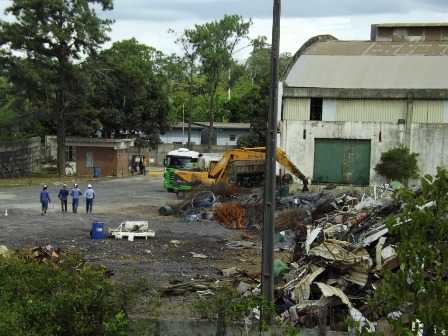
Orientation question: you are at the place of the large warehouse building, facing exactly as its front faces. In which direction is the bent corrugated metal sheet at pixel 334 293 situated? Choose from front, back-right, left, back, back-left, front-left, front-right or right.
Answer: front

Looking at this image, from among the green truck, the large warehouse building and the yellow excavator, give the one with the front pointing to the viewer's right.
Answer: the yellow excavator

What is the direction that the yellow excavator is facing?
to the viewer's right

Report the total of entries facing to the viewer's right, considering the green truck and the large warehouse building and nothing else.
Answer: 0

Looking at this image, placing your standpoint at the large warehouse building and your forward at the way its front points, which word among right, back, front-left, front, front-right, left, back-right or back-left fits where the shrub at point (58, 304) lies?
front

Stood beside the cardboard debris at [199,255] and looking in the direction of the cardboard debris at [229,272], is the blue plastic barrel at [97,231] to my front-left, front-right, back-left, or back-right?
back-right

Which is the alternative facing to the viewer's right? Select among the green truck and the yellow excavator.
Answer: the yellow excavator

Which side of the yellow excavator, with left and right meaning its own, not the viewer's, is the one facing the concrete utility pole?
right

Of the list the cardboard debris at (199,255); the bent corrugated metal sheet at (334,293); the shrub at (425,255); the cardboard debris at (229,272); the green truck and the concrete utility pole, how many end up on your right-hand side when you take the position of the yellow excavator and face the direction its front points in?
5

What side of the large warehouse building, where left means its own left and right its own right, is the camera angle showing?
front

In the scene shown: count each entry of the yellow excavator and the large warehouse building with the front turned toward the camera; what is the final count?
1

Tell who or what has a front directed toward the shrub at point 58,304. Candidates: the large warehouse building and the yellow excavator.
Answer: the large warehouse building

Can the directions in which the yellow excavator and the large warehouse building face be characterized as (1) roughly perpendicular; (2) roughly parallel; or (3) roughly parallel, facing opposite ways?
roughly perpendicular

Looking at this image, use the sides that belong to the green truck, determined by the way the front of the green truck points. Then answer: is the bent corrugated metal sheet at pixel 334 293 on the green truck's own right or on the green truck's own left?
on the green truck's own left

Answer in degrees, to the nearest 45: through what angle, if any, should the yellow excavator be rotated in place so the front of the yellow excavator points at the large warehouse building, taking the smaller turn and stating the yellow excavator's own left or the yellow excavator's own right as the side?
0° — it already faces it

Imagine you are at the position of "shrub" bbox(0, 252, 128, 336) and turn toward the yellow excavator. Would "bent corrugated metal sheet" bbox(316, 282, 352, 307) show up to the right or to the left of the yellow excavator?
right

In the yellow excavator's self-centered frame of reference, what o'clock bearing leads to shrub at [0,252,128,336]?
The shrub is roughly at 3 o'clock from the yellow excavator.

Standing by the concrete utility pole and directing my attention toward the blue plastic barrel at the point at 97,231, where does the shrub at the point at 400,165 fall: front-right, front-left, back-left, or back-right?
front-right

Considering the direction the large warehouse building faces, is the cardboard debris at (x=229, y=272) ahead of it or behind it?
ahead
